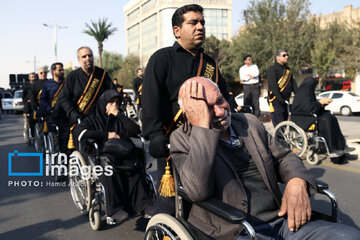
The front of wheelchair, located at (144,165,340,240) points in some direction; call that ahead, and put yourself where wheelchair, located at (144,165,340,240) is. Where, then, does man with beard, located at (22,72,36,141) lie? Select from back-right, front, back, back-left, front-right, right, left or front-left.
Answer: back

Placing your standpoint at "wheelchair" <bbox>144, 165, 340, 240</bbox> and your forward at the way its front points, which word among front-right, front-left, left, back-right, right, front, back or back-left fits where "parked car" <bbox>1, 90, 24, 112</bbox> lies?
back

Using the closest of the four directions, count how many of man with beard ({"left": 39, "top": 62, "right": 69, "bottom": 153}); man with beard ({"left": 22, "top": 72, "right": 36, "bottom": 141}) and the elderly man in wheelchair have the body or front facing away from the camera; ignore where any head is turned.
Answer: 0

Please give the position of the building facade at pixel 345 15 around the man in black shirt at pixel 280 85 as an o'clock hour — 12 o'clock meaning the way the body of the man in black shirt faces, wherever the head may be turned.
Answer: The building facade is roughly at 8 o'clock from the man in black shirt.

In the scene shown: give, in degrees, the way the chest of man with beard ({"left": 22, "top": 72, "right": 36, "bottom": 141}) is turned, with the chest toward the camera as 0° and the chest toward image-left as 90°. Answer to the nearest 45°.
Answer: approximately 315°

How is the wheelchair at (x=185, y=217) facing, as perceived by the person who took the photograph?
facing the viewer and to the right of the viewer

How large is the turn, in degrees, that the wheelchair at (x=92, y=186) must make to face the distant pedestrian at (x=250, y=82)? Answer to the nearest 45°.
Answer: approximately 90° to its left

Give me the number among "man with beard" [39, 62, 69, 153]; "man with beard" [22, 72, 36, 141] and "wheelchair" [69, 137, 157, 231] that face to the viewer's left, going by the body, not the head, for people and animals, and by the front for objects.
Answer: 0
